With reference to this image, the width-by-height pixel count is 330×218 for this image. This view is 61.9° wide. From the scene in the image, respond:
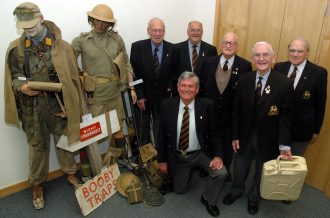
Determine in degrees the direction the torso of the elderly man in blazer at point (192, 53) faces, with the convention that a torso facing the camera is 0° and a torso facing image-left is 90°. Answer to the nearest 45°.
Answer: approximately 0°

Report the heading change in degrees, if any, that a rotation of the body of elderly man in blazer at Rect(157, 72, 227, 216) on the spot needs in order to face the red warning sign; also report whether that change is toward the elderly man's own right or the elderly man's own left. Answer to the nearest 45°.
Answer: approximately 90° to the elderly man's own right

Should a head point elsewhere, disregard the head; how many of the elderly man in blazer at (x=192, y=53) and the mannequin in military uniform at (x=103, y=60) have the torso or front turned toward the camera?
2

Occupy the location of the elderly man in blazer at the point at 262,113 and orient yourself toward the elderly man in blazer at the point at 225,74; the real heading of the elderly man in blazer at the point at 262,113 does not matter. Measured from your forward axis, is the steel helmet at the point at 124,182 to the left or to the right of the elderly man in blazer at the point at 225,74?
left

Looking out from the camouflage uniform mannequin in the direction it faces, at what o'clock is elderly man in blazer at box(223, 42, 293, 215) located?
The elderly man in blazer is roughly at 10 o'clock from the camouflage uniform mannequin.
